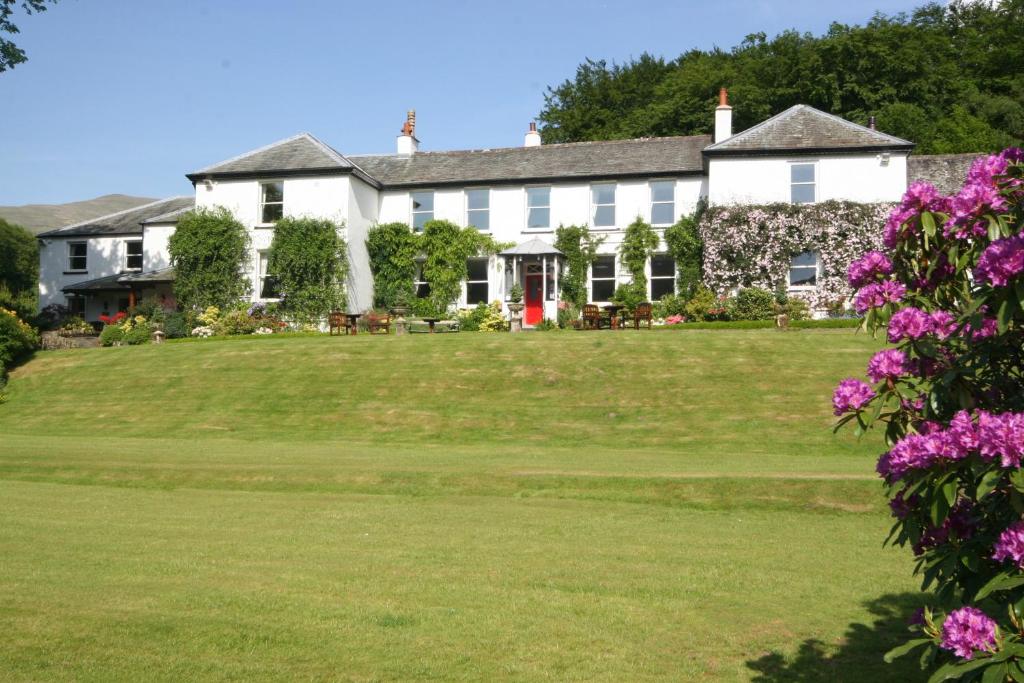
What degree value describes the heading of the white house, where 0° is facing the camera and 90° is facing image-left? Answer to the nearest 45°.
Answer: approximately 0°

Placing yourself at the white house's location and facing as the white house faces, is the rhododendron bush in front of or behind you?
in front

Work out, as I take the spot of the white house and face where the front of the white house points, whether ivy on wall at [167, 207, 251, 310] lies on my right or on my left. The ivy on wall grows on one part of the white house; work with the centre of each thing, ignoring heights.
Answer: on my right

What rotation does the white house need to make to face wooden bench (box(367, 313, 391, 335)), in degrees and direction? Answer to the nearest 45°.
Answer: approximately 45° to its right
